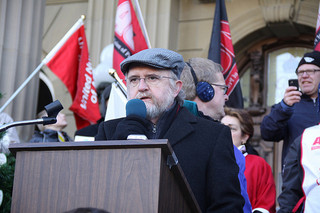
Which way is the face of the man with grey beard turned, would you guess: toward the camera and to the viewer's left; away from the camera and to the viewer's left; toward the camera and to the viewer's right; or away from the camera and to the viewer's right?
toward the camera and to the viewer's left

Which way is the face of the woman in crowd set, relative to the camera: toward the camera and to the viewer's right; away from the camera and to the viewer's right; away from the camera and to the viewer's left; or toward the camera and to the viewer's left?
toward the camera and to the viewer's left

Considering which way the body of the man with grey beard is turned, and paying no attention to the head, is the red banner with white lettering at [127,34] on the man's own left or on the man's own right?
on the man's own right
